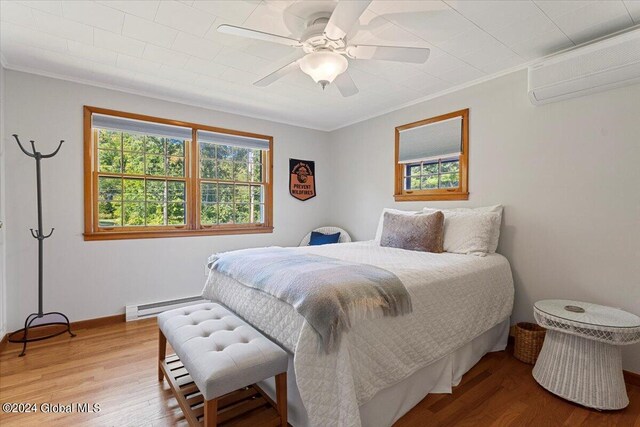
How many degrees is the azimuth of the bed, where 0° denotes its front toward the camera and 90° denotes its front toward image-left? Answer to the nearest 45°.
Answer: approximately 45°

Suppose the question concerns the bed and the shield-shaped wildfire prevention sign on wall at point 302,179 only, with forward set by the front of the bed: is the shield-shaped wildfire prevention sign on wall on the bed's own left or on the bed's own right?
on the bed's own right

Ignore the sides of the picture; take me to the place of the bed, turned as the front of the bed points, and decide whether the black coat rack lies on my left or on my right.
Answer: on my right

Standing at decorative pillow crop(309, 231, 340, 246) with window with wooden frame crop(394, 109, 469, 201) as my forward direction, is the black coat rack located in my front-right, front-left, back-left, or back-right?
back-right

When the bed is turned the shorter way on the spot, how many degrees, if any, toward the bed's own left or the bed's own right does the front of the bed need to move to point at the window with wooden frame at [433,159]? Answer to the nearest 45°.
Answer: approximately 135° to the bed's own right
